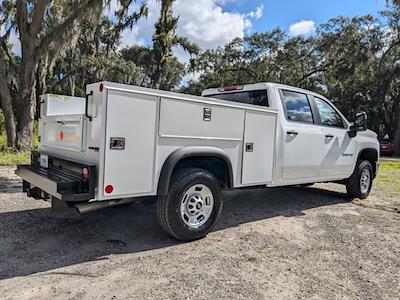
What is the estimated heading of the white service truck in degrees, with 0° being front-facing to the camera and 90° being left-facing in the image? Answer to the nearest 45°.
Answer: approximately 225°

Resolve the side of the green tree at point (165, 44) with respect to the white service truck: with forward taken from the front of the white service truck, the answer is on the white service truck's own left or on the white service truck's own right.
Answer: on the white service truck's own left

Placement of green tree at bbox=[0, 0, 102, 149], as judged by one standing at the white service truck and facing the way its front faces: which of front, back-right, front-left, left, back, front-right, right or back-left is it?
left
